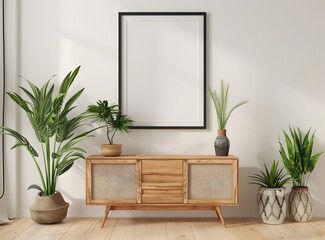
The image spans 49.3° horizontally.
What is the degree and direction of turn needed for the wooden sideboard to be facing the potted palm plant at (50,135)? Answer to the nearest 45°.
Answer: approximately 90° to its right

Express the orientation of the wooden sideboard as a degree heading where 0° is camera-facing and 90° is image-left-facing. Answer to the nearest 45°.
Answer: approximately 0°

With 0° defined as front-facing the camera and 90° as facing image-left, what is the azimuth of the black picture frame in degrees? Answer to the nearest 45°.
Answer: approximately 0°

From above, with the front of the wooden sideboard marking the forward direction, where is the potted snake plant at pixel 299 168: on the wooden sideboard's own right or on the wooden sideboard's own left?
on the wooden sideboard's own left
